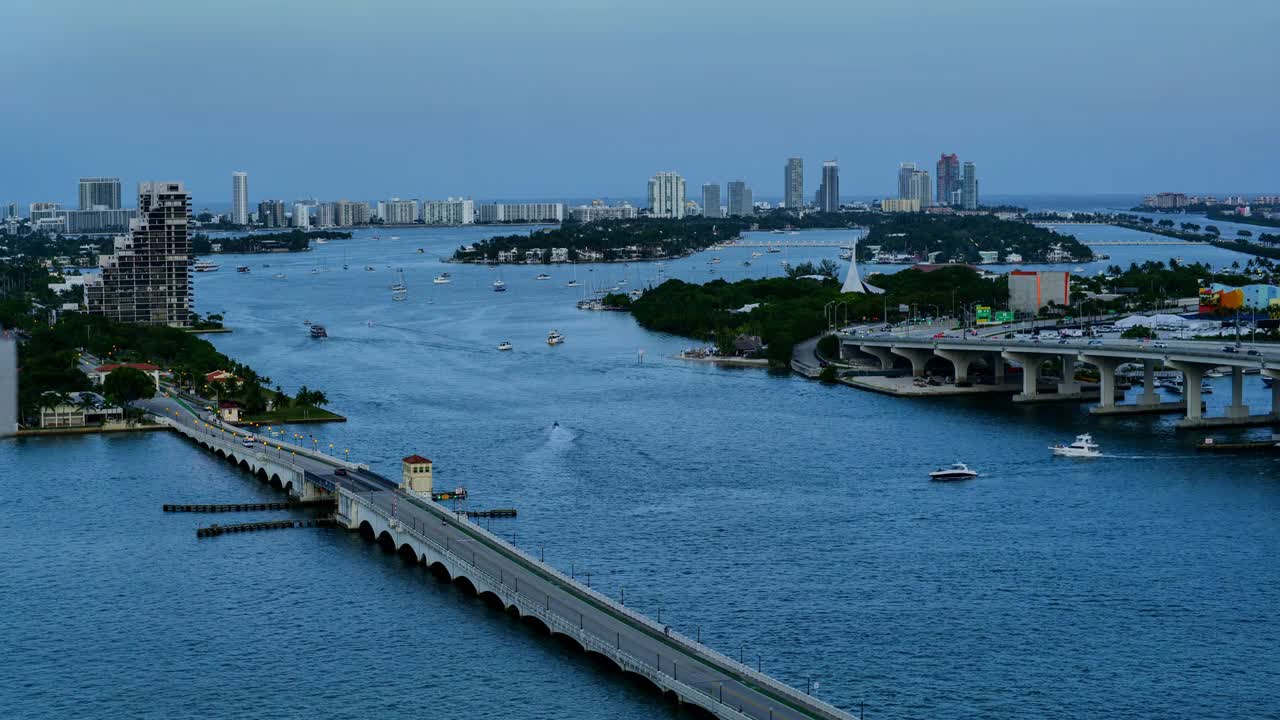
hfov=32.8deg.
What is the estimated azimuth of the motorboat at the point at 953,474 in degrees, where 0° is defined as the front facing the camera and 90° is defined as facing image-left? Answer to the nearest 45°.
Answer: approximately 90°

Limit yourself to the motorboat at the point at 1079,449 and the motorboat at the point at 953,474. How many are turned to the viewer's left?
2

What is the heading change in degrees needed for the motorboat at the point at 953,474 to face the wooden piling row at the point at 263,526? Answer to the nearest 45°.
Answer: approximately 45° to its left

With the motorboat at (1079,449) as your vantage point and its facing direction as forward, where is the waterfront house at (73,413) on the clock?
The waterfront house is roughly at 12 o'clock from the motorboat.

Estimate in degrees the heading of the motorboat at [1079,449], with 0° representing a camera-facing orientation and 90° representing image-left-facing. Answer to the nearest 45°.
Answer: approximately 90°

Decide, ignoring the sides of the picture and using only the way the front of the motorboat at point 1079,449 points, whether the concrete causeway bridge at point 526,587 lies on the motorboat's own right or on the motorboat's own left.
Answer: on the motorboat's own left

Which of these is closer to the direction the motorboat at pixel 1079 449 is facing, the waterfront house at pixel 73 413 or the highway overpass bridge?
the waterfront house

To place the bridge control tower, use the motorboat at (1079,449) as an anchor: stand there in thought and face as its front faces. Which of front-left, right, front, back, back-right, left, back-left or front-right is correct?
front-left
